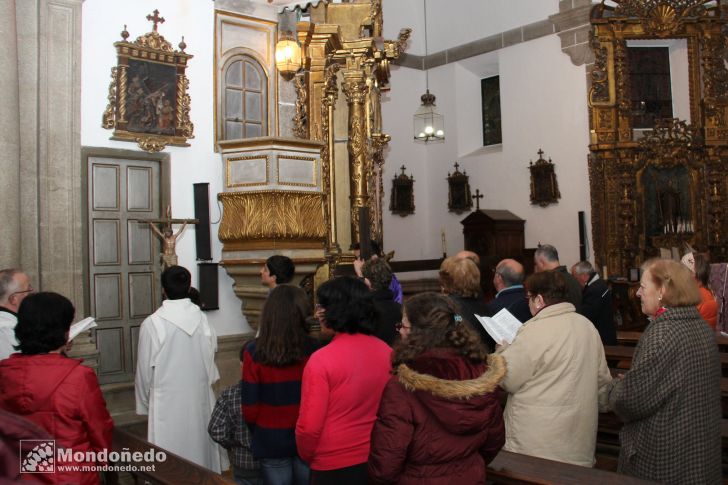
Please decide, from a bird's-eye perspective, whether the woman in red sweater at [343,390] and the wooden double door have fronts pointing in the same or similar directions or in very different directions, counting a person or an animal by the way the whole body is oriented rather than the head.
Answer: very different directions

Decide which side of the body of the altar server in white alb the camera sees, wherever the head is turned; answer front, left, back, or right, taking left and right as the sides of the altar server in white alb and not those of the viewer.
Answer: back

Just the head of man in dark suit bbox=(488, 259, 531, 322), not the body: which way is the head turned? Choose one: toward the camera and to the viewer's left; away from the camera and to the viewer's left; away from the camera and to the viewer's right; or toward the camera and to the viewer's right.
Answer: away from the camera and to the viewer's left

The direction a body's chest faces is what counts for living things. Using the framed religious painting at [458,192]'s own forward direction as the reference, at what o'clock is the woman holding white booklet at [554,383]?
The woman holding white booklet is roughly at 12 o'clock from the framed religious painting.

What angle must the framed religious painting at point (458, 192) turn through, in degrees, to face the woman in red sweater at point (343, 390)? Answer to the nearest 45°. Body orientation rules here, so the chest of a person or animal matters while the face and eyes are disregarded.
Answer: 0° — it already faces them

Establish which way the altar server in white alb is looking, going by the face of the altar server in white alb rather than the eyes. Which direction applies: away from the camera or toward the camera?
away from the camera

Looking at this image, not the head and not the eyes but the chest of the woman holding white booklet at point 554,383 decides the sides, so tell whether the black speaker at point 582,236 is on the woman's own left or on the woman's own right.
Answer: on the woman's own right

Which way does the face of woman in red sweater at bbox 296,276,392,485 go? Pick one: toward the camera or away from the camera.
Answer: away from the camera
